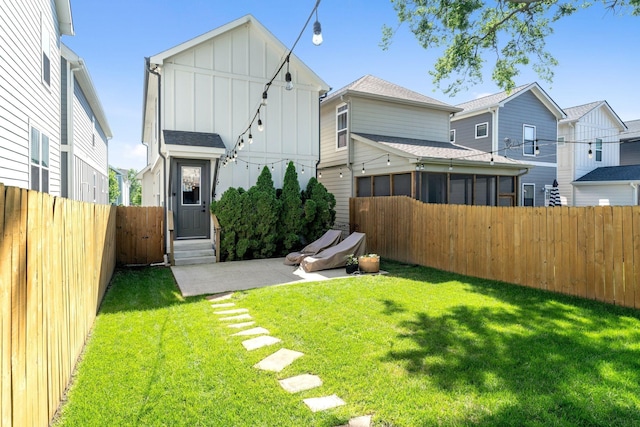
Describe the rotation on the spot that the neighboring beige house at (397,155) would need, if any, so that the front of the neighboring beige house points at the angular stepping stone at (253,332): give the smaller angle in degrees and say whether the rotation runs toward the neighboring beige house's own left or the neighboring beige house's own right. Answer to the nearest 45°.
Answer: approximately 135° to the neighboring beige house's own left

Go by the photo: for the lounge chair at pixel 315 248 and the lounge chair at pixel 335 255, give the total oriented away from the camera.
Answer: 0

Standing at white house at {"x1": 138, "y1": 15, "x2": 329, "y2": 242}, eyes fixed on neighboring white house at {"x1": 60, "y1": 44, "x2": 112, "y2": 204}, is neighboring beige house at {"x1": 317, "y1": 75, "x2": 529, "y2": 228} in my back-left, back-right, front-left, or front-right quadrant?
back-right

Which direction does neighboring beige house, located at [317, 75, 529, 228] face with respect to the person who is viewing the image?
facing away from the viewer and to the left of the viewer

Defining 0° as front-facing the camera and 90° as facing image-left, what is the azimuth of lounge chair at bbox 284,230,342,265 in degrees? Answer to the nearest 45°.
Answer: approximately 45°

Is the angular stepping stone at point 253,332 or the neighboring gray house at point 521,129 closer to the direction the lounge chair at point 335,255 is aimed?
the angular stepping stone

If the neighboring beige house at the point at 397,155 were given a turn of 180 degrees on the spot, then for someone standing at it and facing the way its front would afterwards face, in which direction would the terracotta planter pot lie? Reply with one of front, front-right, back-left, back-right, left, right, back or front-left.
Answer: front-right

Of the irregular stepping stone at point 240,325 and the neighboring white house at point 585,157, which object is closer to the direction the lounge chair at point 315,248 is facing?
the irregular stepping stone

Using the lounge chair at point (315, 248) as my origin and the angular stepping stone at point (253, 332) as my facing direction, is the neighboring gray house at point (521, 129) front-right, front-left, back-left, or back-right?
back-left

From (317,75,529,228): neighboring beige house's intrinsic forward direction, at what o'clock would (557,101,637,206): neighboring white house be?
(557,101,637,206): neighboring white house is roughly at 3 o'clock from (317,75,529,228): neighboring beige house.

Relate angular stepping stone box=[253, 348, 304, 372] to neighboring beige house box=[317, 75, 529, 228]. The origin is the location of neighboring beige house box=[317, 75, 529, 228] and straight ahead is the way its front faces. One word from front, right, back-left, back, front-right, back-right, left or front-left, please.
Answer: back-left

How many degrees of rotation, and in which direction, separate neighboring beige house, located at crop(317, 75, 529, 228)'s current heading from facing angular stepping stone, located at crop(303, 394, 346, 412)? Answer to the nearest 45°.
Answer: approximately 135° to its left
